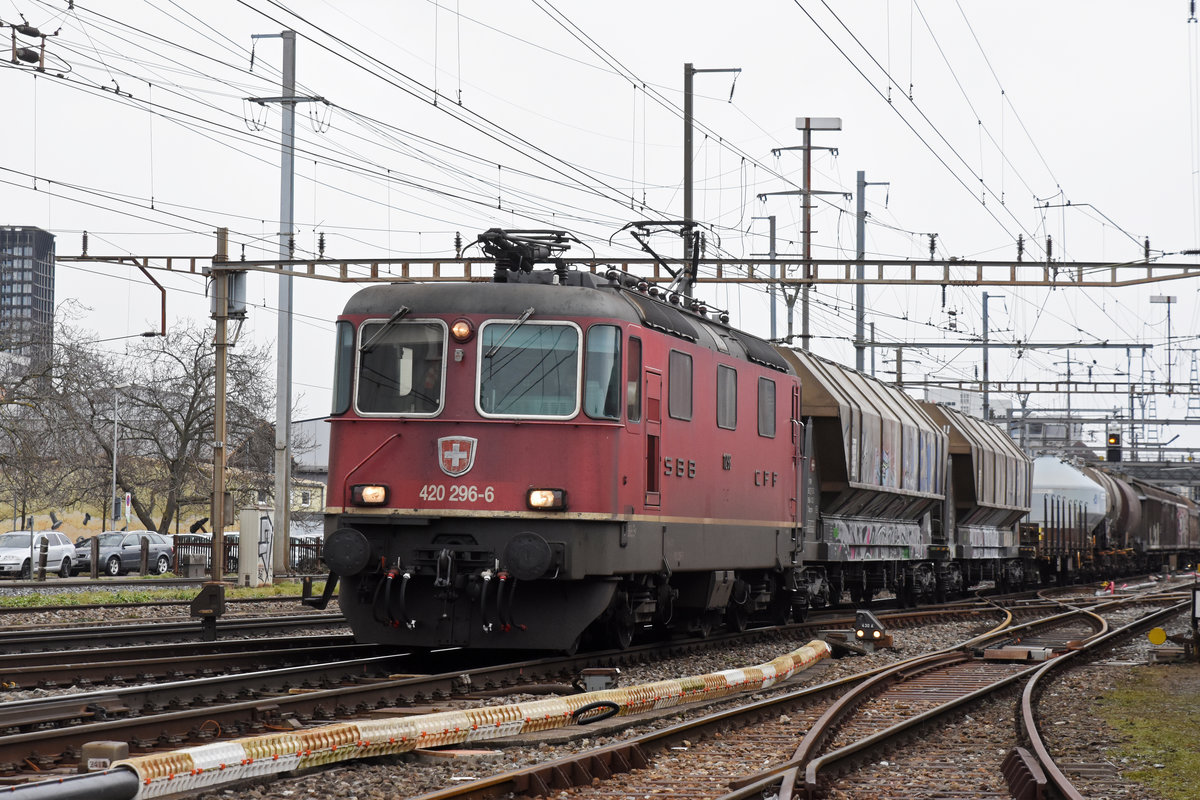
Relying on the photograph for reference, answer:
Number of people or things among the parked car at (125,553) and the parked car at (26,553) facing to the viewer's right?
0

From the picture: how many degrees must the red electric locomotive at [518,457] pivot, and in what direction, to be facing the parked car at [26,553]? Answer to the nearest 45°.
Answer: approximately 90° to its right

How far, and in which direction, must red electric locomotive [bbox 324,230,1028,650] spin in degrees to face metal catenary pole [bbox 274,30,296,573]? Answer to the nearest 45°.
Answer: approximately 135° to its right

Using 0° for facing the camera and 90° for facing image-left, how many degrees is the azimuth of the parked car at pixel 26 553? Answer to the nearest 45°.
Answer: approximately 45°

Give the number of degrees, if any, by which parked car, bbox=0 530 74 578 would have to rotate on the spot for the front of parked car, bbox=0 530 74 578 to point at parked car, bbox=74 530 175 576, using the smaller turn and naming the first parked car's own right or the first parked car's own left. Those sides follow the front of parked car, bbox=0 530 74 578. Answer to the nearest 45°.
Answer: approximately 180°

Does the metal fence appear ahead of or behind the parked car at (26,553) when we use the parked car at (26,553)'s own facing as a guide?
behind

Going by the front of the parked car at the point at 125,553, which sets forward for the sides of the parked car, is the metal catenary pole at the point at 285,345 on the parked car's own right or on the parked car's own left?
on the parked car's own left
